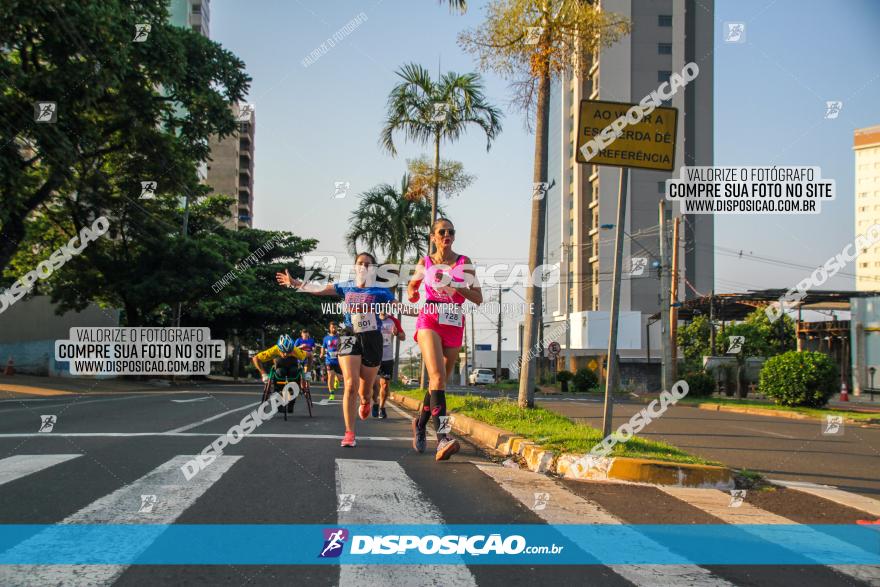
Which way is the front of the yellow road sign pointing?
toward the camera

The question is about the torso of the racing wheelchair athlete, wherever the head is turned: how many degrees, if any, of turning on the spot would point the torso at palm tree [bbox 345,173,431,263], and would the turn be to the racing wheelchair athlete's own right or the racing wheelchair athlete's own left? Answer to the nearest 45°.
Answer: approximately 180°

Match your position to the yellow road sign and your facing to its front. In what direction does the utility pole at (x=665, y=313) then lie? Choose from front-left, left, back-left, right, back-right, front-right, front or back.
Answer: back

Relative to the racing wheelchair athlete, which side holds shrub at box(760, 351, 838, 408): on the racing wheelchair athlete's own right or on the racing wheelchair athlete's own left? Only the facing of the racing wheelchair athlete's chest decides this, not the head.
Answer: on the racing wheelchair athlete's own left

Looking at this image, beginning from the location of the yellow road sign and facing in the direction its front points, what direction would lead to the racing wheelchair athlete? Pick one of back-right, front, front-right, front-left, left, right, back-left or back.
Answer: back-right

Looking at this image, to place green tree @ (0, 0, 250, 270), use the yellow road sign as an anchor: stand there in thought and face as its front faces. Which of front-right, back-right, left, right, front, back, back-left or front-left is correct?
back-right

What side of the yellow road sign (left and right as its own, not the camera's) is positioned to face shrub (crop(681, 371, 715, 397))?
back

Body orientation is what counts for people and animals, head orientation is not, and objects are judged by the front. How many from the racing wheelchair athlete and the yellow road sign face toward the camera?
2

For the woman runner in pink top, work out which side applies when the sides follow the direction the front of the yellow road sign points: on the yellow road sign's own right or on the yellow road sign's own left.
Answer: on the yellow road sign's own right

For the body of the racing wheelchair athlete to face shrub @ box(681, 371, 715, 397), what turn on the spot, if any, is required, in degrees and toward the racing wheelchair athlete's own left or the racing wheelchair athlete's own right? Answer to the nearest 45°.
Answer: approximately 135° to the racing wheelchair athlete's own left

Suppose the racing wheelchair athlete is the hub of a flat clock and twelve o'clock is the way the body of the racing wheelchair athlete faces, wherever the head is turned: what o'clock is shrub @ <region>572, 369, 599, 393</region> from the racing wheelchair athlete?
The shrub is roughly at 7 o'clock from the racing wheelchair athlete.

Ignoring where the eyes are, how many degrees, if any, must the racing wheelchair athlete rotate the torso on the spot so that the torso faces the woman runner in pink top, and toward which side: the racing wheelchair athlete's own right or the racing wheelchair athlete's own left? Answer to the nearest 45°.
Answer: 0° — they already face them
